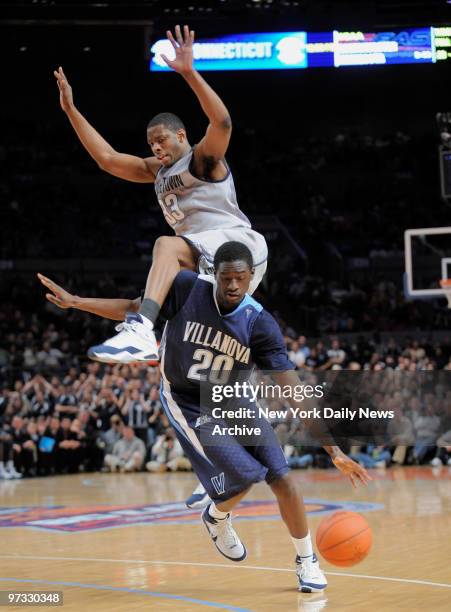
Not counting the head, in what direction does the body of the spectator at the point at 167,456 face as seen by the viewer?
toward the camera

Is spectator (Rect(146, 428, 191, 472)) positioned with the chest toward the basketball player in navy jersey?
yes

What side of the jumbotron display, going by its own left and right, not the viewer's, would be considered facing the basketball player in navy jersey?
front

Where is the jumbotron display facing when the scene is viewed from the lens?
facing the viewer

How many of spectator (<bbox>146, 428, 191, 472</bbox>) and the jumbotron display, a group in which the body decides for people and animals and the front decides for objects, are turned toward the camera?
2

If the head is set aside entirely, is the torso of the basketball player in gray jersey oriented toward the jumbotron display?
no

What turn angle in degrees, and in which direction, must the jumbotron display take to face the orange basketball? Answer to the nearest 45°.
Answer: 0° — it already faces it

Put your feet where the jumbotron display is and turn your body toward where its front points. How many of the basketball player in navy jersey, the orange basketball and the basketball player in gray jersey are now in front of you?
3

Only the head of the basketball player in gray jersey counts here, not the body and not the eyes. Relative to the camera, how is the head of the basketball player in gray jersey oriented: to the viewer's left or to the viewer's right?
to the viewer's left

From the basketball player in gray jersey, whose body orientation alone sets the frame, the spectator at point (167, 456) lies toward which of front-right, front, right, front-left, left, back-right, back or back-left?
back-right

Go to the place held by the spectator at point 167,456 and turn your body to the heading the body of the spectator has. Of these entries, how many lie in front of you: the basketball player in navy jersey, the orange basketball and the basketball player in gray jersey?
3

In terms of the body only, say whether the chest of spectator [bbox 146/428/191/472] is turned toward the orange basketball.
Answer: yes

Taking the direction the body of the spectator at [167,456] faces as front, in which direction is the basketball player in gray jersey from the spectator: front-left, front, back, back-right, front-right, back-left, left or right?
front

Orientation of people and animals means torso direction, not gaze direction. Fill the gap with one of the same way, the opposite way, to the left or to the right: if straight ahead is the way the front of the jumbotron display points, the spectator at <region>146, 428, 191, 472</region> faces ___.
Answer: the same way
